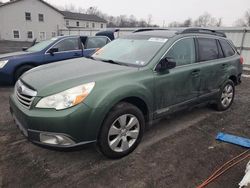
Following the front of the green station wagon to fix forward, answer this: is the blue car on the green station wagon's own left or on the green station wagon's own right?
on the green station wagon's own right

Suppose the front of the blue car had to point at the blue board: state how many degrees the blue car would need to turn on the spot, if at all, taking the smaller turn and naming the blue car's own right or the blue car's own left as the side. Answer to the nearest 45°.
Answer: approximately 90° to the blue car's own left

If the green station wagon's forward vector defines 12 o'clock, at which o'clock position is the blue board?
The blue board is roughly at 7 o'clock from the green station wagon.

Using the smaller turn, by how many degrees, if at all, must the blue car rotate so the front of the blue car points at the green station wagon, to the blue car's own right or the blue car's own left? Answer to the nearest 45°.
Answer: approximately 45° to the blue car's own left

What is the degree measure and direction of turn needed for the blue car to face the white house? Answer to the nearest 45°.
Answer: approximately 135° to its right

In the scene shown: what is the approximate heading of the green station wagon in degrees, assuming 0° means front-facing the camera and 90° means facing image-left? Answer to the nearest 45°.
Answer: approximately 45°

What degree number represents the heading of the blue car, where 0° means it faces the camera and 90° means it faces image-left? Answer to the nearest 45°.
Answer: approximately 45°

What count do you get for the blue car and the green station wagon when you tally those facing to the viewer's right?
0
